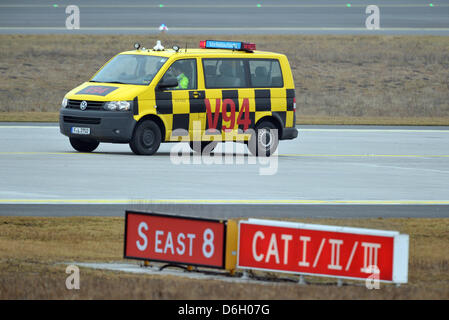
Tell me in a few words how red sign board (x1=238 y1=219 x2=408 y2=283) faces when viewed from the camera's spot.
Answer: facing the viewer and to the left of the viewer

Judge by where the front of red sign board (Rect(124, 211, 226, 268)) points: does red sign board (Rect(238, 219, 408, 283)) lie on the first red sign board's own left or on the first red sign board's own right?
on the first red sign board's own left

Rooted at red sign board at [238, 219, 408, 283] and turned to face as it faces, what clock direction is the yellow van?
The yellow van is roughly at 4 o'clock from the red sign board.

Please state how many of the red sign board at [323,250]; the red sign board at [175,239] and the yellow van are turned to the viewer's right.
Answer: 0

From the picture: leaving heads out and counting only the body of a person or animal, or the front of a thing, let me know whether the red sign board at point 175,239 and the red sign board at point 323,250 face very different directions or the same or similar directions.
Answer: same or similar directions

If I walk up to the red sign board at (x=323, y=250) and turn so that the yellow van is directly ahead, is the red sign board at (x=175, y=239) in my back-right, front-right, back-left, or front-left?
front-left

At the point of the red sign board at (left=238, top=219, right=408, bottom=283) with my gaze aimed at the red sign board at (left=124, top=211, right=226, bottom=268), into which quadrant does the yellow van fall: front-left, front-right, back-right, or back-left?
front-right

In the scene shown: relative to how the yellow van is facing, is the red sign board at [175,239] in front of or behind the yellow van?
in front

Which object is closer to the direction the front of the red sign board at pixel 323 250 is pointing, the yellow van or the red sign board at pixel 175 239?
the red sign board

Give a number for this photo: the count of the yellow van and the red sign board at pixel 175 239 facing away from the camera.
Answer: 0

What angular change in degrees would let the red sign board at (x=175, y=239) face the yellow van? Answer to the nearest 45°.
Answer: approximately 135° to its right

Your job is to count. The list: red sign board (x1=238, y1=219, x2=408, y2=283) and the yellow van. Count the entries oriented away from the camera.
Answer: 0
